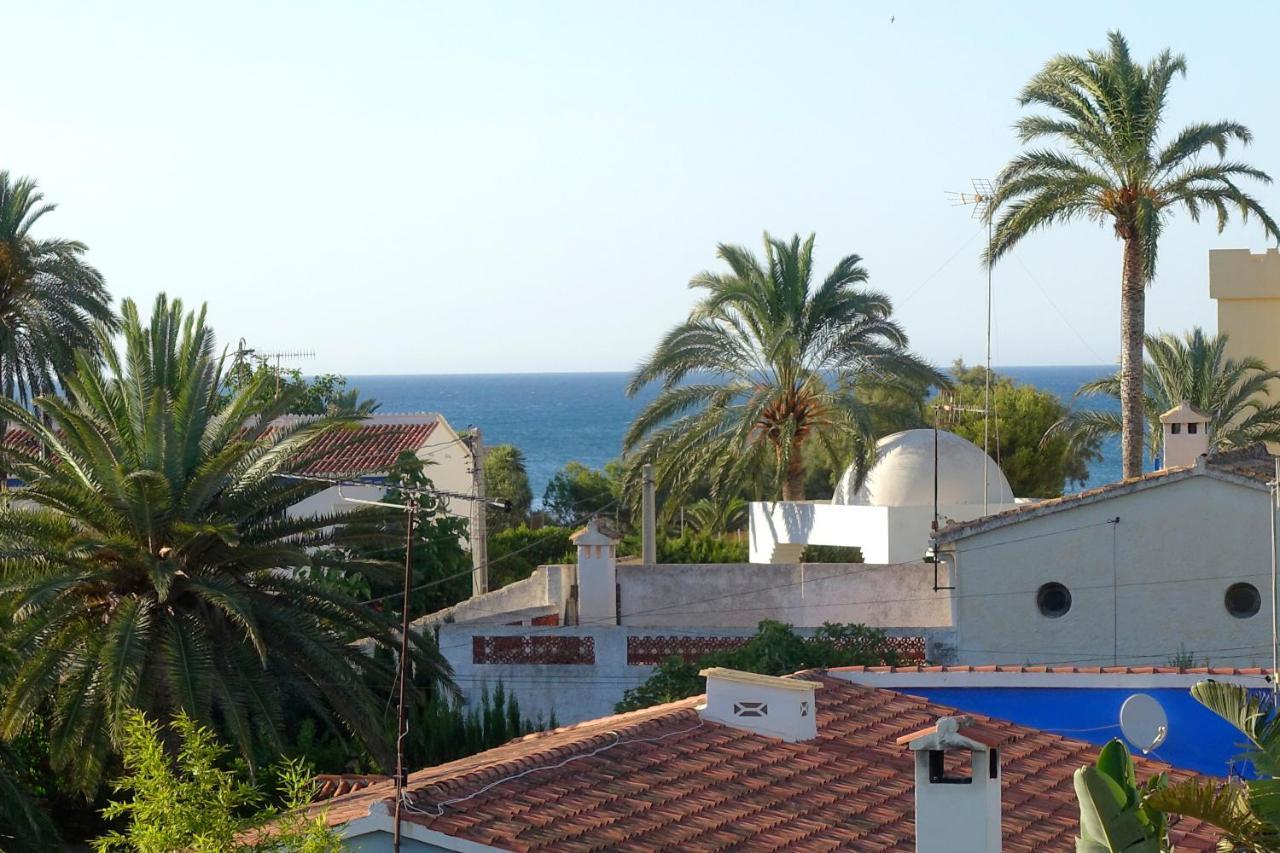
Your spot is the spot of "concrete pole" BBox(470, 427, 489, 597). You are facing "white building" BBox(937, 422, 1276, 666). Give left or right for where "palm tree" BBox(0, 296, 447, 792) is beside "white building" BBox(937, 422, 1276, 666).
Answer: right

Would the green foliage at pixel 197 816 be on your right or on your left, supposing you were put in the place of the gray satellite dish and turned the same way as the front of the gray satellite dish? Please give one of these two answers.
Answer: on your right

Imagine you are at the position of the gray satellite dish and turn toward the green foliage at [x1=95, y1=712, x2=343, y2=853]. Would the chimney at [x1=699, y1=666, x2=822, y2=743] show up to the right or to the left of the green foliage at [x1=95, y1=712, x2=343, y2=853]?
right

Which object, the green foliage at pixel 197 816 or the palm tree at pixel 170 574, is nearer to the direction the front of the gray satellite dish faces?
the green foliage

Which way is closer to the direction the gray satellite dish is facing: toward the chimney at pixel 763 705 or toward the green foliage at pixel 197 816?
the green foliage

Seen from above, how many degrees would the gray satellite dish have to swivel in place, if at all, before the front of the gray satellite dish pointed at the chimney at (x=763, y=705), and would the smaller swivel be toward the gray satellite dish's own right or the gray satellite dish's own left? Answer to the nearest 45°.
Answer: approximately 90° to the gray satellite dish's own right

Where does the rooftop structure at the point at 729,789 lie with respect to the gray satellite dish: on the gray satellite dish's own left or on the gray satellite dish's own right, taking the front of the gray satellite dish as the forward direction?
on the gray satellite dish's own right
